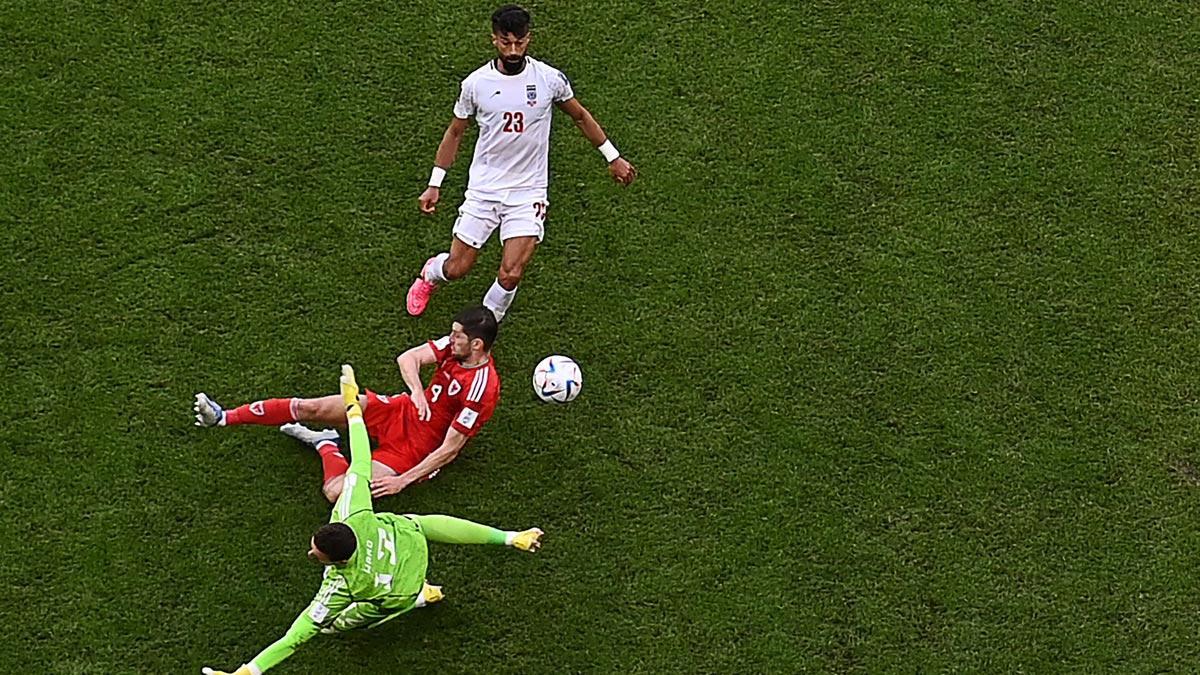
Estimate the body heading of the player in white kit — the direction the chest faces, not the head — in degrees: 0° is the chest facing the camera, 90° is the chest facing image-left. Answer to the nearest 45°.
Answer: approximately 0°

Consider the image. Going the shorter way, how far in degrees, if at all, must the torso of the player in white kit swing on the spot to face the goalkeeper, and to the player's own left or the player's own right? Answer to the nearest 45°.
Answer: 0° — they already face them
